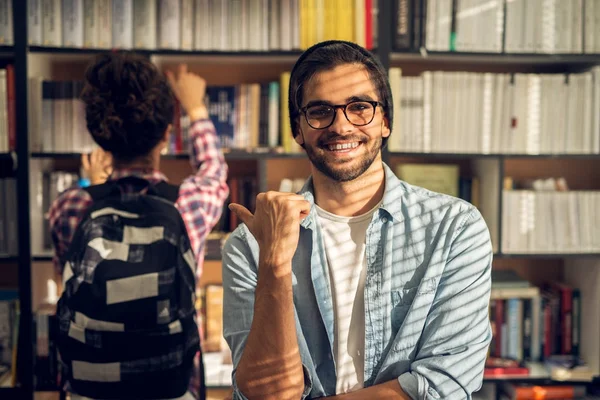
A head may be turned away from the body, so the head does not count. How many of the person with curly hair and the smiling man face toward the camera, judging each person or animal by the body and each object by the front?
1

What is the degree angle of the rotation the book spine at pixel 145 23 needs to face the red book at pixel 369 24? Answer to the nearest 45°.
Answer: approximately 90° to its left

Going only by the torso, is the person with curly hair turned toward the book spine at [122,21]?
yes

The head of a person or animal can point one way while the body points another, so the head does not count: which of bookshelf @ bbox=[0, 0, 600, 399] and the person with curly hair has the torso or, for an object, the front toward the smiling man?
the bookshelf

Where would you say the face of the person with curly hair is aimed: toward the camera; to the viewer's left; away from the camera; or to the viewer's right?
away from the camera

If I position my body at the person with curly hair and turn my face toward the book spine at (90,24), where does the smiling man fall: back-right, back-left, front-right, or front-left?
back-right

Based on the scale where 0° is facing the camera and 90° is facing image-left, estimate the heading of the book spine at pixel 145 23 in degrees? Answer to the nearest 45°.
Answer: approximately 0°
